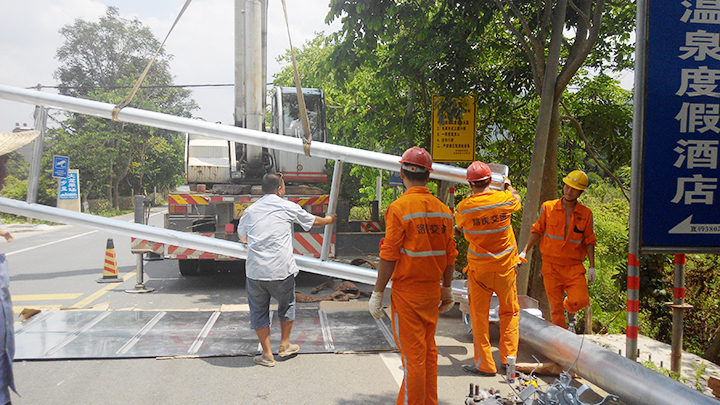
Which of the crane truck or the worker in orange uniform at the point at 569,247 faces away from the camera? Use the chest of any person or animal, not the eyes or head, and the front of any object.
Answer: the crane truck

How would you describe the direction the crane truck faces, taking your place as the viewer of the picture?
facing away from the viewer

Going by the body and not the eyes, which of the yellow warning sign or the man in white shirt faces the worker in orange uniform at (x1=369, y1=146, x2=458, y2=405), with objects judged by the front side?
the yellow warning sign

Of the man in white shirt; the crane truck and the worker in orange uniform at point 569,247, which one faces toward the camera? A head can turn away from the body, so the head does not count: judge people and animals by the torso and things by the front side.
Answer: the worker in orange uniform

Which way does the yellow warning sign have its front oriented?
toward the camera

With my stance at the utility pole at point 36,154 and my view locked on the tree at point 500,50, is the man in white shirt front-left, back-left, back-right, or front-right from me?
front-right

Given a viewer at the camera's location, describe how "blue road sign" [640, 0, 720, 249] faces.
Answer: facing the viewer

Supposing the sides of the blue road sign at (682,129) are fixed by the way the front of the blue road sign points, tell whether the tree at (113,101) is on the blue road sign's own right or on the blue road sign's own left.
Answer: on the blue road sign's own right

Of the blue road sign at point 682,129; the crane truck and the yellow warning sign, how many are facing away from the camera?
1

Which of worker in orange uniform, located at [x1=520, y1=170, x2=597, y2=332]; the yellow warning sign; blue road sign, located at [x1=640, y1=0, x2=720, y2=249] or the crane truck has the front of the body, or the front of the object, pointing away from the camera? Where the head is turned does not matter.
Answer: the crane truck

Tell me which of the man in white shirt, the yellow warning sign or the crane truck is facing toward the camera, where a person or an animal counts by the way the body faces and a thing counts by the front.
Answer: the yellow warning sign

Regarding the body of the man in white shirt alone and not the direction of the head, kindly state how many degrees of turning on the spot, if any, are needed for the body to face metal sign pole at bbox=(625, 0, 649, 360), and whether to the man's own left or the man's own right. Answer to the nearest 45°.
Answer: approximately 90° to the man's own right

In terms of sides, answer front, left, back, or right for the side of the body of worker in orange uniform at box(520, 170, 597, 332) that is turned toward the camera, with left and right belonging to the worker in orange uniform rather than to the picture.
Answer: front

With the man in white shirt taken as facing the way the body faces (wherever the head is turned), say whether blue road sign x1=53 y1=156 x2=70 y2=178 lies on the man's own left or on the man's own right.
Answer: on the man's own left

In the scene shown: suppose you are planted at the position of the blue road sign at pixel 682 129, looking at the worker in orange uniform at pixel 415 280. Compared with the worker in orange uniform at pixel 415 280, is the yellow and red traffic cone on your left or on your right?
right

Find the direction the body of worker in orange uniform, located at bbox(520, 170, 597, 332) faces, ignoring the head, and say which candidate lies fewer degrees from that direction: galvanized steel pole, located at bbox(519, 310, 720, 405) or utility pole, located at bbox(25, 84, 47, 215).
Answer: the galvanized steel pole

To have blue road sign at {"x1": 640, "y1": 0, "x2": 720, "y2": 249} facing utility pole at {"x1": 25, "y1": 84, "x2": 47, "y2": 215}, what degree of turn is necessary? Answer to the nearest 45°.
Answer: approximately 90° to its right

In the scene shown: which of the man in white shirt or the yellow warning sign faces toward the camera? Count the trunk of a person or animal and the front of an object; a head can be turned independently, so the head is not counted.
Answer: the yellow warning sign

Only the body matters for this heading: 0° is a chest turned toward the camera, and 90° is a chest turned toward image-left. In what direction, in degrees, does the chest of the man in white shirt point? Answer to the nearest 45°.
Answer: approximately 225°
